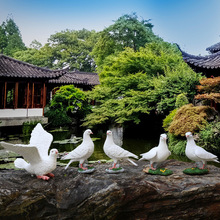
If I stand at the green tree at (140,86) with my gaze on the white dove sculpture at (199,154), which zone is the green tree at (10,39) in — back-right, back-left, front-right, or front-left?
back-right

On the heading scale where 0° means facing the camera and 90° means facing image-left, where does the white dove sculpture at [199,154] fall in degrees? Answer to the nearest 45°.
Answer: approximately 90°

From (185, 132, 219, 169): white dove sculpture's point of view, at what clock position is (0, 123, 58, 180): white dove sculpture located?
(0, 123, 58, 180): white dove sculpture is roughly at 11 o'clock from (185, 132, 219, 169): white dove sculpture.

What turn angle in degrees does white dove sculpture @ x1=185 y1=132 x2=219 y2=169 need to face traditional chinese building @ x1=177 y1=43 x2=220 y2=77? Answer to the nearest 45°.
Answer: approximately 90° to its right

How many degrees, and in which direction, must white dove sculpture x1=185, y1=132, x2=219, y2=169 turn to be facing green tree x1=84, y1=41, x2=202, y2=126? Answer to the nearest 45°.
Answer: approximately 90° to its right

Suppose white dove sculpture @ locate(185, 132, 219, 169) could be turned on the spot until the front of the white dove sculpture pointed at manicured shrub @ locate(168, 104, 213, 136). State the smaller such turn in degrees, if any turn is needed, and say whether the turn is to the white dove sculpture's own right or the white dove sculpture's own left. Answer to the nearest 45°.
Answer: approximately 90° to the white dove sculpture's own right
